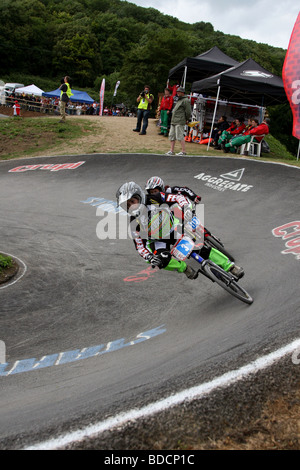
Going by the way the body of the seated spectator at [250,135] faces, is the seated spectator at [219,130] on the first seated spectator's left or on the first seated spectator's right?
on the first seated spectator's right

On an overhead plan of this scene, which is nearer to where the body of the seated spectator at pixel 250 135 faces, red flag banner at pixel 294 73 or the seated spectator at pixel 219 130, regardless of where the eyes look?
the seated spectator

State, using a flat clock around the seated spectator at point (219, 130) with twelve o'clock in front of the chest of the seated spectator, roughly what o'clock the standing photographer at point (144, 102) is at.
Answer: The standing photographer is roughly at 2 o'clock from the seated spectator.

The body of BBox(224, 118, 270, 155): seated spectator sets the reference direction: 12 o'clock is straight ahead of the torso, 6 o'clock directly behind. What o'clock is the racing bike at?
The racing bike is roughly at 9 o'clock from the seated spectator.

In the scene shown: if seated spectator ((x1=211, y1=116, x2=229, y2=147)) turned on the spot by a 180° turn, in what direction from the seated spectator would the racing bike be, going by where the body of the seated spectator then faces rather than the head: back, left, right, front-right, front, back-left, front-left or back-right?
back-right

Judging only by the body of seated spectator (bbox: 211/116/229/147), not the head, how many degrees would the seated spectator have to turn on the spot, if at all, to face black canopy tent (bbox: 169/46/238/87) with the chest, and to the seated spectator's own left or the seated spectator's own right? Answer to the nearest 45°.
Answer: approximately 135° to the seated spectator's own right

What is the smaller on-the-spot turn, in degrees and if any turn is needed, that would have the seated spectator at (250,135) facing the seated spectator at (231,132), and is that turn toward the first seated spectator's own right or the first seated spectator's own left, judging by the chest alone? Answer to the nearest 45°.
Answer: approximately 45° to the first seated spectator's own right

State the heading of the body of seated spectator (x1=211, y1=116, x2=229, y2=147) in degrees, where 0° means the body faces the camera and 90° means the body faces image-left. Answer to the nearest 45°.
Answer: approximately 45°

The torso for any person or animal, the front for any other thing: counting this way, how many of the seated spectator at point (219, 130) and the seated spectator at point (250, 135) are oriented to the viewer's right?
0

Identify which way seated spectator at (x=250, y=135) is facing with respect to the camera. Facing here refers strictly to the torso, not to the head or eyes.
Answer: to the viewer's left
